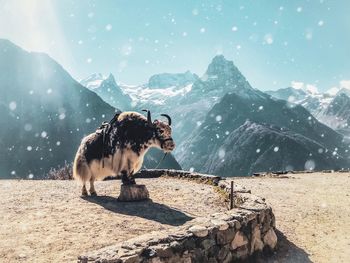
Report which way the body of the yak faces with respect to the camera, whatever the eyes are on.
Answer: to the viewer's right
